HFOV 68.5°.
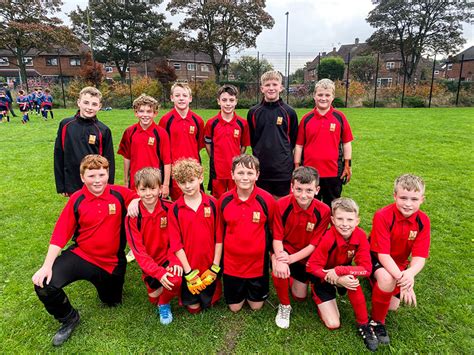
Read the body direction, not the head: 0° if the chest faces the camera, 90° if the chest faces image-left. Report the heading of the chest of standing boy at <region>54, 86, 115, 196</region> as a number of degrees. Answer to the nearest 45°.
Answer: approximately 0°

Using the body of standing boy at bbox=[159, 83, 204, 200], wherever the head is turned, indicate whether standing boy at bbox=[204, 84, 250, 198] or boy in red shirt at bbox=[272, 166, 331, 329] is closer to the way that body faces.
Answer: the boy in red shirt

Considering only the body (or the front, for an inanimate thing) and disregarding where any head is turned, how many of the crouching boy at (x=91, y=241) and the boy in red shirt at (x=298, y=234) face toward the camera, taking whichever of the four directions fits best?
2

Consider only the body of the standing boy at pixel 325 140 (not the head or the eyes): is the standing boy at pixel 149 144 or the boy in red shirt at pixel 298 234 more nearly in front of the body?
the boy in red shirt

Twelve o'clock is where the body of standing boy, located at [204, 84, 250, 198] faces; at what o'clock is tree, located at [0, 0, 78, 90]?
The tree is roughly at 5 o'clock from the standing boy.

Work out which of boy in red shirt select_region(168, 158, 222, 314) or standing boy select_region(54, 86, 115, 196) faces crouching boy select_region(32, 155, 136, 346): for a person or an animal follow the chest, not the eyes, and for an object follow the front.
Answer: the standing boy
